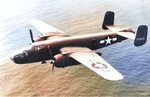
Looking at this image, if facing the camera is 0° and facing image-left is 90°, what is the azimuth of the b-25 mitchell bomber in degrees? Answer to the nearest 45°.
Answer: approximately 45°
